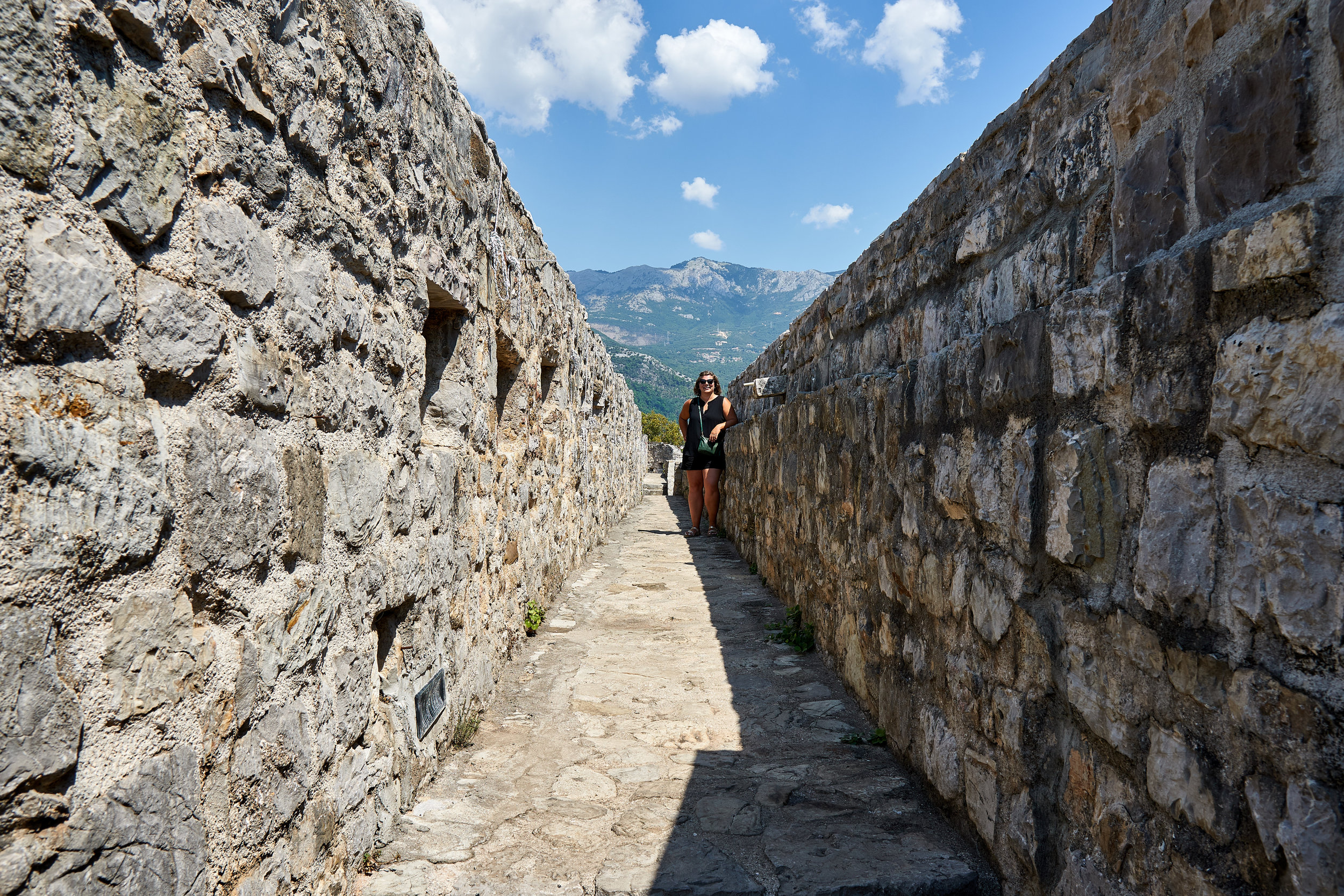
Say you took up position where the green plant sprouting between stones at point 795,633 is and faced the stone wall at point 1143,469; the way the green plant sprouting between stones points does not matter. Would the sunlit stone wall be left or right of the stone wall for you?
right

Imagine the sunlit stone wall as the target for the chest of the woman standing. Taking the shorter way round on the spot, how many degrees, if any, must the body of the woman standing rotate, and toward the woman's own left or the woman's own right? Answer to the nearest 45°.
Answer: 0° — they already face it

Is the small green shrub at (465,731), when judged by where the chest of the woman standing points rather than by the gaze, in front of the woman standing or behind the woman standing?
in front

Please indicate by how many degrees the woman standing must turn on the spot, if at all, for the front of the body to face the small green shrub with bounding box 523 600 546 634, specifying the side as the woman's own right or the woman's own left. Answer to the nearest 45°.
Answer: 0° — they already face it

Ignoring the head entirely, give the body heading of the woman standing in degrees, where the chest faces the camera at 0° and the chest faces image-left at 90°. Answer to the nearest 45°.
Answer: approximately 0°

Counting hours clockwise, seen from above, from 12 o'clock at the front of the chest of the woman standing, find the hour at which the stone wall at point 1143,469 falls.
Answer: The stone wall is roughly at 12 o'clock from the woman standing.
